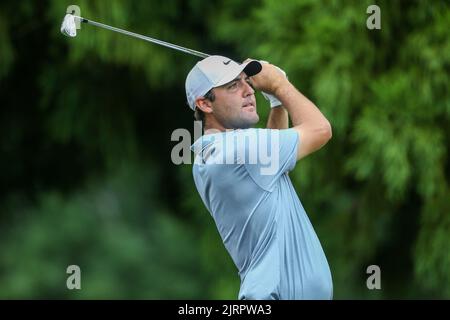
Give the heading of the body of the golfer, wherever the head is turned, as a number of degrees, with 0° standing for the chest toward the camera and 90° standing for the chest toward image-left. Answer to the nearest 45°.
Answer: approximately 270°
